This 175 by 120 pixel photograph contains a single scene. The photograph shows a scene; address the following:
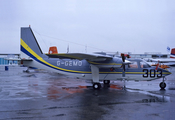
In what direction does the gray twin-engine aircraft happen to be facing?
to the viewer's right
